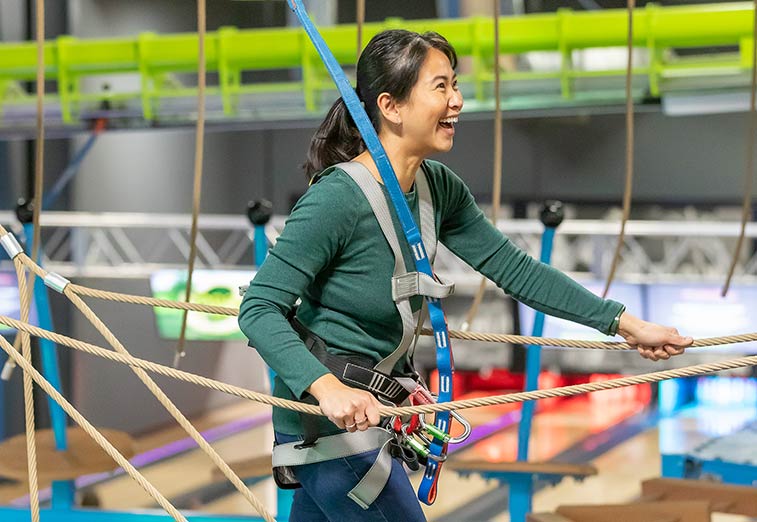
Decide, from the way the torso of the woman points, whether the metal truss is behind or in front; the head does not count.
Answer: behind

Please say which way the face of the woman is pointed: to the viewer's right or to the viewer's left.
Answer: to the viewer's right

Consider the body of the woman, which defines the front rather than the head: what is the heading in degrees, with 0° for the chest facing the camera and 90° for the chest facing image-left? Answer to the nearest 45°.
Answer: approximately 315°

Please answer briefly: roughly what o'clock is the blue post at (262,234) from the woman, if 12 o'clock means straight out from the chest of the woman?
The blue post is roughly at 7 o'clock from the woman.

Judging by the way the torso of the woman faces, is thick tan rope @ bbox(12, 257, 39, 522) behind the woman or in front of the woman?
behind
